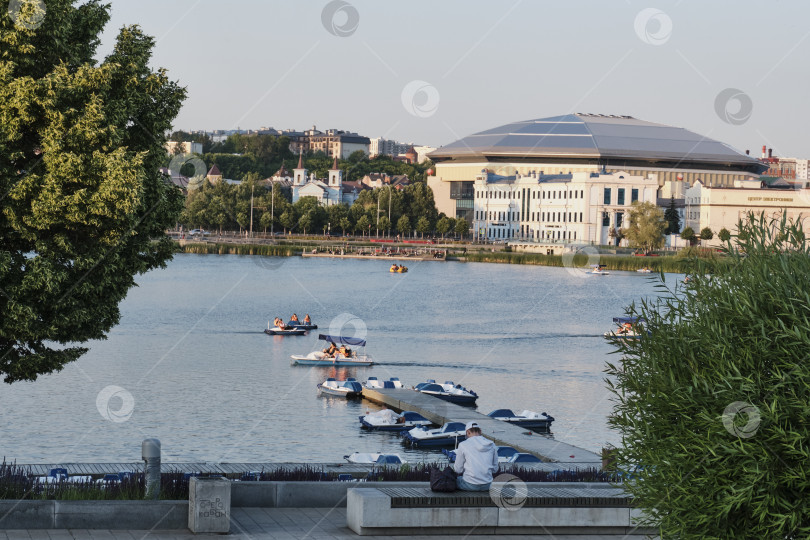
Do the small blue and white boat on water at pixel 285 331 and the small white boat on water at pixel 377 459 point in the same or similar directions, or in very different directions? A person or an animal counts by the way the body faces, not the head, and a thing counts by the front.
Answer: very different directions

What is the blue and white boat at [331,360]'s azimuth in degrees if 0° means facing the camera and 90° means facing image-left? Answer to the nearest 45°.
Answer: approximately 90°

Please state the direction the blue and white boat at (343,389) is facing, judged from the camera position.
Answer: facing to the left of the viewer

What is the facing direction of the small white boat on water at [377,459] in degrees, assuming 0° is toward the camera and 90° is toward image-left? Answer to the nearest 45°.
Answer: approximately 90°

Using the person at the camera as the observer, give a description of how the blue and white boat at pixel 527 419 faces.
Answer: facing to the left of the viewer

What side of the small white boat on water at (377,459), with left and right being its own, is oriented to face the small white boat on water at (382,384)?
right

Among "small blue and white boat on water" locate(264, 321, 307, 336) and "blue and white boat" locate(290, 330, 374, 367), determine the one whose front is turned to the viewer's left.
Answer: the "blue and white boat" locate(290, 330, 374, 367)
